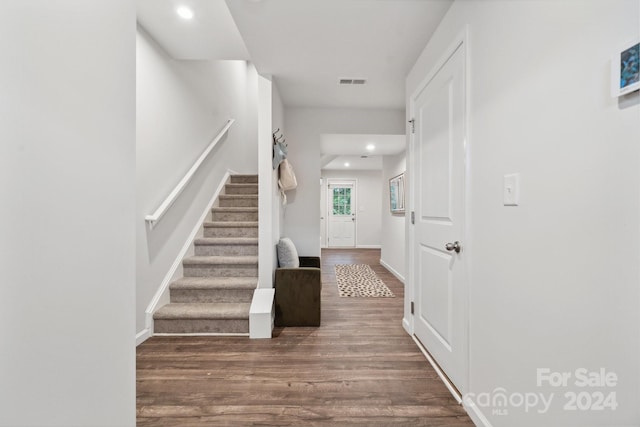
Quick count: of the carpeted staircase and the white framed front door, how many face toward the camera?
2

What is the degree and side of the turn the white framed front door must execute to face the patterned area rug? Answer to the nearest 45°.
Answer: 0° — it already faces it

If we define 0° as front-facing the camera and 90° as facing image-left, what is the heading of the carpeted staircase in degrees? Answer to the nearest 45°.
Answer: approximately 0°

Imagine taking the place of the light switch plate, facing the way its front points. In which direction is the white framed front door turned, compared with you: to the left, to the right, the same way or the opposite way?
to the left

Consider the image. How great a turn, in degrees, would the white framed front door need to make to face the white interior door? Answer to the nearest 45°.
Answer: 0° — it already faces it

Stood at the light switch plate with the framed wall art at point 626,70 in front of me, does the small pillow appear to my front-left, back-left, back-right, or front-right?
back-right
